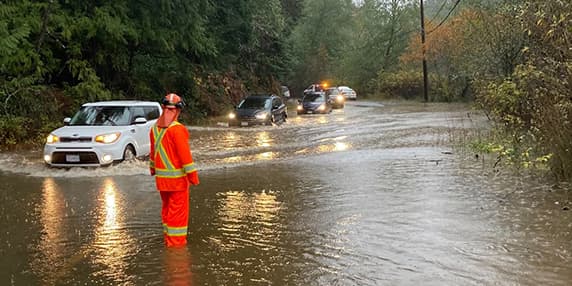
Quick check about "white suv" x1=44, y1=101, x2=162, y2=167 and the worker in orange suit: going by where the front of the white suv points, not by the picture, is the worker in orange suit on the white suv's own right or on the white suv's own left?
on the white suv's own left

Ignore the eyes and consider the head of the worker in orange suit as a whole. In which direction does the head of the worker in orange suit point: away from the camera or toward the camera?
away from the camera

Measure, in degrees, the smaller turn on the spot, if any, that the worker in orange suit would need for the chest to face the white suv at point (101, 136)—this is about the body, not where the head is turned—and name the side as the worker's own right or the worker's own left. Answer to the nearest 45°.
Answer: approximately 45° to the worker's own left

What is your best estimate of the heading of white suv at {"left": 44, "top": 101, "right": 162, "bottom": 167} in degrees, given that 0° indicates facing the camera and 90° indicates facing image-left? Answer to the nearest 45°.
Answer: approximately 45°

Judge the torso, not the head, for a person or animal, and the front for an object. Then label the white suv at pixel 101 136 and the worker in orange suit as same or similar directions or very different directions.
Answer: very different directions

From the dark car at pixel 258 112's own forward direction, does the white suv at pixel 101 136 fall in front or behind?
in front

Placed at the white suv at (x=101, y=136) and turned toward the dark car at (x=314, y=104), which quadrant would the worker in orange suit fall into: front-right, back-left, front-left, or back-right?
back-right

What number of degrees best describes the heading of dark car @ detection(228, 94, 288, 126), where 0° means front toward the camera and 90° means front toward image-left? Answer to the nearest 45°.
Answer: approximately 45°
